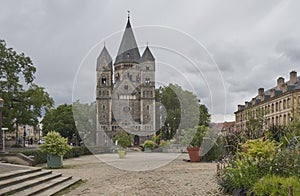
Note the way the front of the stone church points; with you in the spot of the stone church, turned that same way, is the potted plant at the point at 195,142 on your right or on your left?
on your left

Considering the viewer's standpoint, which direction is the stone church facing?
facing the viewer

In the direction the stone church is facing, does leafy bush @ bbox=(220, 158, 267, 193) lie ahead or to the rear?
ahead

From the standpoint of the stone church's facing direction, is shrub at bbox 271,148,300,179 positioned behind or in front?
in front

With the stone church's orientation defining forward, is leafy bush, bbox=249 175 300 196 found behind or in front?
in front

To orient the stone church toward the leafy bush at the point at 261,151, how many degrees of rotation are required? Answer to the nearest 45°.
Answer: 0° — it already faces it

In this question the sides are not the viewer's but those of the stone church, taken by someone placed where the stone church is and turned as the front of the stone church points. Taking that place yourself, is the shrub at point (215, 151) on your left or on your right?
on your left
